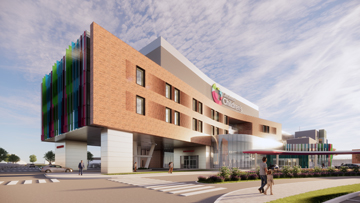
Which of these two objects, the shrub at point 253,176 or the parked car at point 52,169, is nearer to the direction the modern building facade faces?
the shrub

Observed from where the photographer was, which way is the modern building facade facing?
facing the viewer and to the right of the viewer

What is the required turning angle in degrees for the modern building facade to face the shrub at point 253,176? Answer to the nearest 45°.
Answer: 0° — it already faces it
